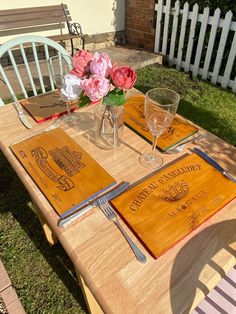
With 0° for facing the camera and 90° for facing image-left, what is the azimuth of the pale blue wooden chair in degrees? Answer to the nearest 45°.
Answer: approximately 315°

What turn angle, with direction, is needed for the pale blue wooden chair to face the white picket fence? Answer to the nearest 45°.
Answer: approximately 135° to its left
